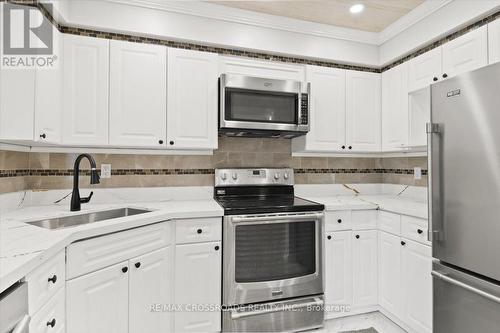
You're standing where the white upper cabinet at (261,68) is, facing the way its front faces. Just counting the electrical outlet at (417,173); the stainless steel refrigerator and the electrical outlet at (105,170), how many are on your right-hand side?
1

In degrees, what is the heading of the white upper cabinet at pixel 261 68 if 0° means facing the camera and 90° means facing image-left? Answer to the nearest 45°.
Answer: approximately 0°

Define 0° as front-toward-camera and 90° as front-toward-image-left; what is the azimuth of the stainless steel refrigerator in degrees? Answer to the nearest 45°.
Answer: approximately 45°

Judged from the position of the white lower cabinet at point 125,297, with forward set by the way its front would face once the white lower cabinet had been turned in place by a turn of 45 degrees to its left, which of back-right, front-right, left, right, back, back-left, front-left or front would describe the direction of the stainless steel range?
front

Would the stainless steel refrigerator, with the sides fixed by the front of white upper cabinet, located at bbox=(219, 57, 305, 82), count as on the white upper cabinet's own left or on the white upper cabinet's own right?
on the white upper cabinet's own left

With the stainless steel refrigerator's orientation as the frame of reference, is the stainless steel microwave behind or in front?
in front

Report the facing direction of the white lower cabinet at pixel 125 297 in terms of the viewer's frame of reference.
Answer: facing the viewer and to the right of the viewer

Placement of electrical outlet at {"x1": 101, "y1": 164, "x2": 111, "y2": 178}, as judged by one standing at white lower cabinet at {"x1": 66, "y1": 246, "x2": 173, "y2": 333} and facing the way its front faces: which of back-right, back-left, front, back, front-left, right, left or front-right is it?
back-left

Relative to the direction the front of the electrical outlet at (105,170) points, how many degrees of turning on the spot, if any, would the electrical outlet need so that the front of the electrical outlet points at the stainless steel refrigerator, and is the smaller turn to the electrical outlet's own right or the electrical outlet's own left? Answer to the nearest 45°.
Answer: approximately 45° to the electrical outlet's own left

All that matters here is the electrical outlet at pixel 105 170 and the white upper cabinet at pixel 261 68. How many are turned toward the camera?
2

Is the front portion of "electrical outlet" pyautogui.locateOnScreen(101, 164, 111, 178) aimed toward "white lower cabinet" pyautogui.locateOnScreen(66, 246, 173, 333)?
yes
